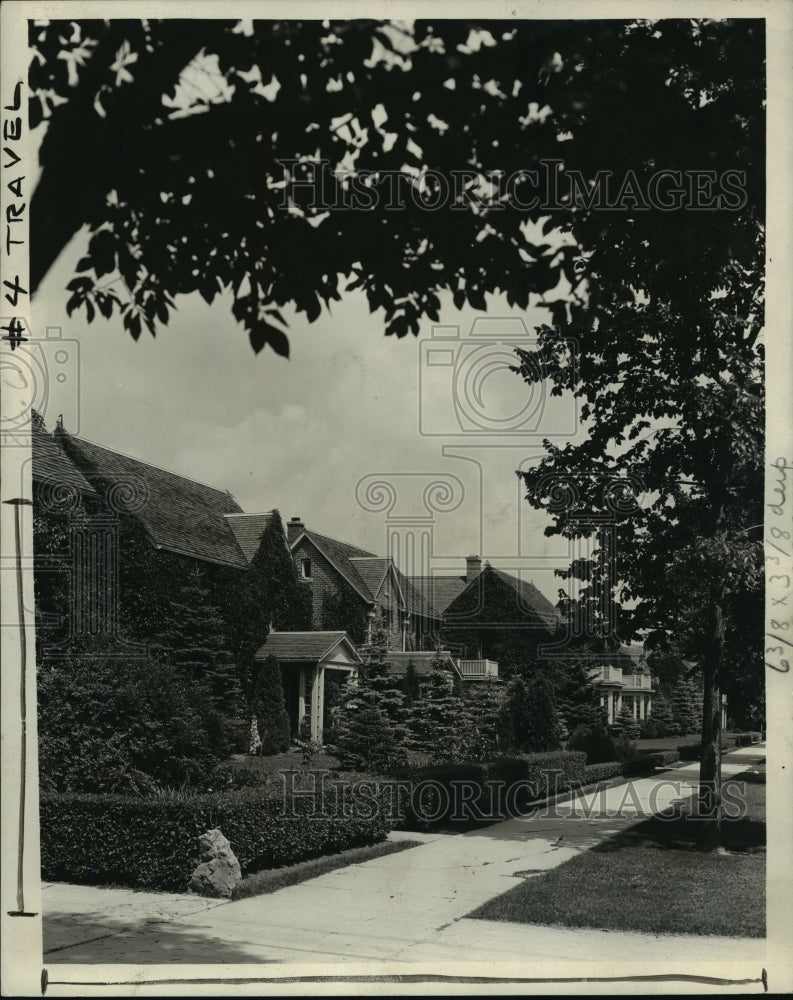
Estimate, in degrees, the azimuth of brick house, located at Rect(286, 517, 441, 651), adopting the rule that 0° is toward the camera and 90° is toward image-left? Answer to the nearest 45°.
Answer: approximately 315°

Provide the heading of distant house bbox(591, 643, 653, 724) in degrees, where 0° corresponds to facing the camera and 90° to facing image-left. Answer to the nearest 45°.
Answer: approximately 315°
